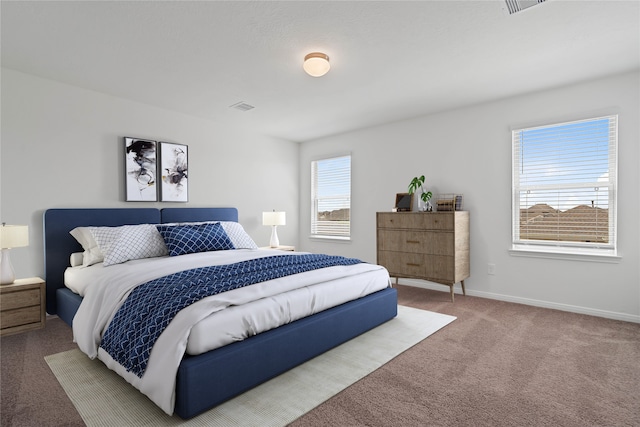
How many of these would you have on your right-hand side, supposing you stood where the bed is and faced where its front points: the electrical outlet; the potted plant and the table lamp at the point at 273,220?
0

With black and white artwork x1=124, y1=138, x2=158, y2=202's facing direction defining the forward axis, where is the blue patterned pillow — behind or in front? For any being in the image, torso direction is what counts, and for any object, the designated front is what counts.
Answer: in front

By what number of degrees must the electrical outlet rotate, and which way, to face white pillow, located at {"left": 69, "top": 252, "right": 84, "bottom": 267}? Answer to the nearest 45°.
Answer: approximately 45° to its right

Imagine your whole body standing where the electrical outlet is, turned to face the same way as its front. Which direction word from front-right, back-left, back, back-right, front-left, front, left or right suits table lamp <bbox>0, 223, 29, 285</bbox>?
front-right

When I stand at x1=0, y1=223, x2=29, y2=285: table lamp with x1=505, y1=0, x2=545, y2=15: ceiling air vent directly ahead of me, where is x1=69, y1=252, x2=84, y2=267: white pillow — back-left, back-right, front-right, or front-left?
front-left

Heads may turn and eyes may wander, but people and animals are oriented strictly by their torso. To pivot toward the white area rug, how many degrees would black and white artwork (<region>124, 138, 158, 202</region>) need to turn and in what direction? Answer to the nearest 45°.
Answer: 0° — it already faces it

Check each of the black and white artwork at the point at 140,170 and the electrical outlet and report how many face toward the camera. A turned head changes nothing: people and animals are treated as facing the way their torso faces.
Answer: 2

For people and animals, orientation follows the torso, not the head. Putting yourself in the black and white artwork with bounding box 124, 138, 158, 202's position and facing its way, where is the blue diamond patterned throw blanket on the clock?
The blue diamond patterned throw blanket is roughly at 12 o'clock from the black and white artwork.

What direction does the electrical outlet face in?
toward the camera

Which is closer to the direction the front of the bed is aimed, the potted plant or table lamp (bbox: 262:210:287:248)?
the potted plant

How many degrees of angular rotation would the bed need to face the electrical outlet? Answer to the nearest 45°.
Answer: approximately 45° to its left

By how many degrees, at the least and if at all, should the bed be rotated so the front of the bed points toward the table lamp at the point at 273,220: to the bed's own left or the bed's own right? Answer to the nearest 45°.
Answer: approximately 135° to the bed's own left

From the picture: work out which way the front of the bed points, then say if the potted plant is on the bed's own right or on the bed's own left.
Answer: on the bed's own left

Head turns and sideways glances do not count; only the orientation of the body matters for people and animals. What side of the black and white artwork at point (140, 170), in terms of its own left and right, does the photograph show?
front
